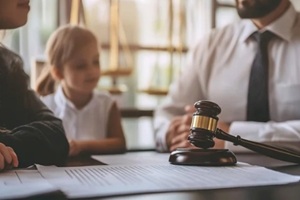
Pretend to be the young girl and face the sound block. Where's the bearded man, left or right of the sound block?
left

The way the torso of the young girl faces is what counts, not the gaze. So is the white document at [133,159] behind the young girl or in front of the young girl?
in front

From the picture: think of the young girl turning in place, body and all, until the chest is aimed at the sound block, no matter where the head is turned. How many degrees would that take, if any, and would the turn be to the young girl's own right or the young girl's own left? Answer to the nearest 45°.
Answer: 0° — they already face it

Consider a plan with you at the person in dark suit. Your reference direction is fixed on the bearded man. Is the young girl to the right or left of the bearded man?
left

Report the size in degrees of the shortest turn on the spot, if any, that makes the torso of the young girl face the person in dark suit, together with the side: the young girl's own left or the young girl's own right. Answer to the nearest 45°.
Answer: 0° — they already face them

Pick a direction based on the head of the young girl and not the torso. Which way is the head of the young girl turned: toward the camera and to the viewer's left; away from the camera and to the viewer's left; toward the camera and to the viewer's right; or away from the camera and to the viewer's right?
toward the camera and to the viewer's right

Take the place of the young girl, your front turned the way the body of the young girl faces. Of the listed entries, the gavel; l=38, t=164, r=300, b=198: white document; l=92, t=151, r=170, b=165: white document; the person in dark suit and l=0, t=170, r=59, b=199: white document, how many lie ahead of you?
5

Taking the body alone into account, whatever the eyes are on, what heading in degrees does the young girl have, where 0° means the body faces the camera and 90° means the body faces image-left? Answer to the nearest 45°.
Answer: approximately 0°

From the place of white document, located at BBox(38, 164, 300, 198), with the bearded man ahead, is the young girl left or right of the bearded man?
left

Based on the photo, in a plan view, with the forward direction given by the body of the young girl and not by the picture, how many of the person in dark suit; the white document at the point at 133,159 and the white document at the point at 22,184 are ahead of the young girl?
3

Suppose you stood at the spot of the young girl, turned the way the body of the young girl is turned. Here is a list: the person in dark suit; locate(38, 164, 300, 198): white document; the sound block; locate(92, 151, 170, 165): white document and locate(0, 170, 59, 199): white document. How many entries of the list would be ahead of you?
5

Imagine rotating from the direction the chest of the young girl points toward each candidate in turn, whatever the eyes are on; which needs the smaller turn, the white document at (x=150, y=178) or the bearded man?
the white document

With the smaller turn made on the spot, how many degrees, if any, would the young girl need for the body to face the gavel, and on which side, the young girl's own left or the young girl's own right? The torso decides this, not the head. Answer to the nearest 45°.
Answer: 0° — they already face it

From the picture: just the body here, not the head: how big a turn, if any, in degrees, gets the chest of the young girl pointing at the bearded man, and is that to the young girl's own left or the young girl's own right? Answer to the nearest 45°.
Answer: approximately 90° to the young girl's own left

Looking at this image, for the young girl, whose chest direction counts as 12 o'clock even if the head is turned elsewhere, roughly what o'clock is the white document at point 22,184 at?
The white document is roughly at 12 o'clock from the young girl.
